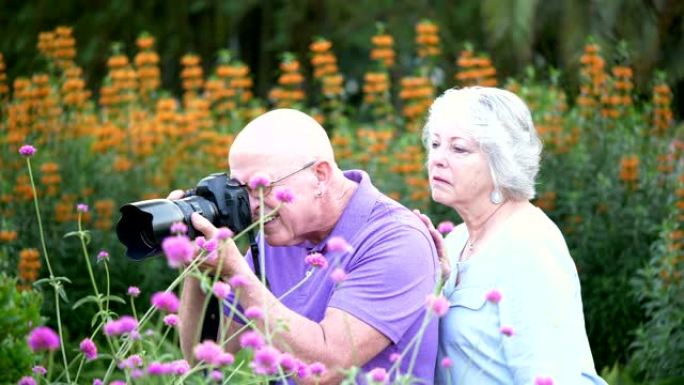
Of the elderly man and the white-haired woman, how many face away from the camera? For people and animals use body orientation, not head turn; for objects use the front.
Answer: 0

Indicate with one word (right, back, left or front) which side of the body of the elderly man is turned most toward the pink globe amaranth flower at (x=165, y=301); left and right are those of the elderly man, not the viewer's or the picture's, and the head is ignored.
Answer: front

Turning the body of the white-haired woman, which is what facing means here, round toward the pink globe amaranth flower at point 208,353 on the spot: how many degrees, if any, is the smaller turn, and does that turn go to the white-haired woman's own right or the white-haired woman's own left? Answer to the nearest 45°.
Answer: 0° — they already face it

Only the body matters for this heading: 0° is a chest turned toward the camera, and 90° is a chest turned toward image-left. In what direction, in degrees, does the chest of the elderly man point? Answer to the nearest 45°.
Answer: approximately 45°

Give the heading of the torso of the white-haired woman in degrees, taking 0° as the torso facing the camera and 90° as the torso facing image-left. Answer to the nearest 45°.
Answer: approximately 45°

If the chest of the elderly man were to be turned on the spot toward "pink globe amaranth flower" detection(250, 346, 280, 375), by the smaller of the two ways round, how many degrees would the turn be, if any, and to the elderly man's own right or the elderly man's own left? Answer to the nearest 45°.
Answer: approximately 45° to the elderly man's own left

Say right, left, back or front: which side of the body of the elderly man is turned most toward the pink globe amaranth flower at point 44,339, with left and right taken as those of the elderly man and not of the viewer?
front

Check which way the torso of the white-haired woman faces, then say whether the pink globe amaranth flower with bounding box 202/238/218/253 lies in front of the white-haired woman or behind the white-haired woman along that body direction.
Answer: in front

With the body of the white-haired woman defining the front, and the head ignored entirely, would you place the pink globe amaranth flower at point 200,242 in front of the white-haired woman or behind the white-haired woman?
in front
